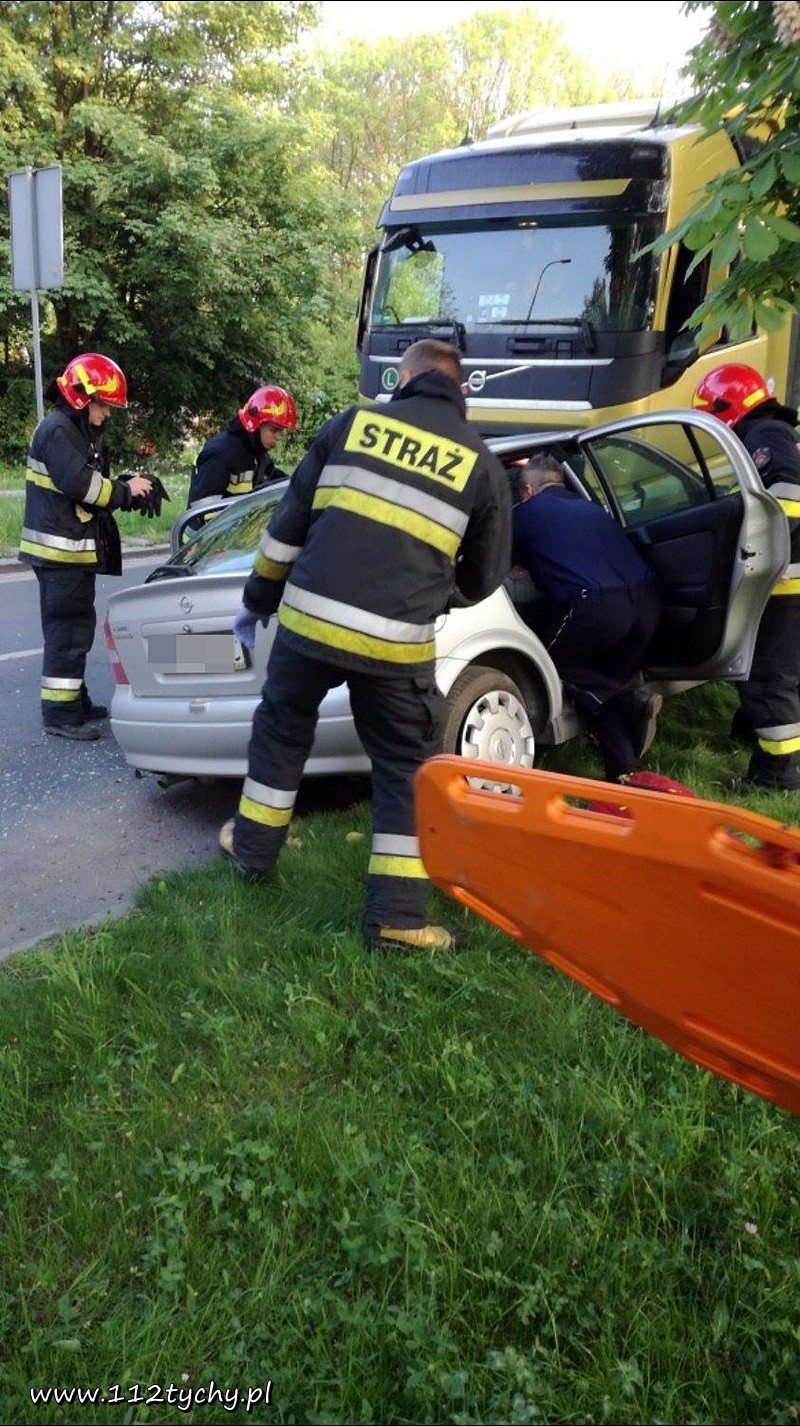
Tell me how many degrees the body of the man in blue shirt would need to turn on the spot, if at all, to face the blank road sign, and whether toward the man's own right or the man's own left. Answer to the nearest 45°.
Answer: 0° — they already face it

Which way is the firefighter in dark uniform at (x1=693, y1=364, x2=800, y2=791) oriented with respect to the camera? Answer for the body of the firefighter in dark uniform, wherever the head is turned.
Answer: to the viewer's left

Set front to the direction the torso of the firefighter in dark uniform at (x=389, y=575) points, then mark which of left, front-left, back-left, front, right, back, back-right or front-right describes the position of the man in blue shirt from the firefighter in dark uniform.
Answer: front-right

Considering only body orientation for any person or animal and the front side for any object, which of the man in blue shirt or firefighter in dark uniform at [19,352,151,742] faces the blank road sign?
the man in blue shirt

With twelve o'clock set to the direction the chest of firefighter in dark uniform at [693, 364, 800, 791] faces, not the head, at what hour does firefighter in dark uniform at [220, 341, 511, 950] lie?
firefighter in dark uniform at [220, 341, 511, 950] is roughly at 10 o'clock from firefighter in dark uniform at [693, 364, 800, 791].

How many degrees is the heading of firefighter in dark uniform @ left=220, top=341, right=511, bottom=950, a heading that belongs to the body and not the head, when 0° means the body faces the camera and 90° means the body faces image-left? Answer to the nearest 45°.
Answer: approximately 180°

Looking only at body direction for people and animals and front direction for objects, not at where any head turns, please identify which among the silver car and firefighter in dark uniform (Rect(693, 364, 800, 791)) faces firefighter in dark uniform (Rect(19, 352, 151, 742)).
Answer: firefighter in dark uniform (Rect(693, 364, 800, 791))

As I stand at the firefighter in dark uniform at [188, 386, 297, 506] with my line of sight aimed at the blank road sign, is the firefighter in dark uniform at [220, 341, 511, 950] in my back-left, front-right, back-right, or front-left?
back-left

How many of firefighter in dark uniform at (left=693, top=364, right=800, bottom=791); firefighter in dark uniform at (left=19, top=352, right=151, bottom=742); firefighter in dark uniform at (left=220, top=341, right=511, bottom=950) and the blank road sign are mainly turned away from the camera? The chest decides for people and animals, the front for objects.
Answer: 2

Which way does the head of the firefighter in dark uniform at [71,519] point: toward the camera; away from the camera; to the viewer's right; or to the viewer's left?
to the viewer's right

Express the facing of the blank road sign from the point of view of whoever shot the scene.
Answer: facing away from the viewer

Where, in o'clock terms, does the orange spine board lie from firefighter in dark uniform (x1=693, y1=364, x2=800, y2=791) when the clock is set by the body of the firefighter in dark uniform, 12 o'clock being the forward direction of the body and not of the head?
The orange spine board is roughly at 9 o'clock from the firefighter in dark uniform.
